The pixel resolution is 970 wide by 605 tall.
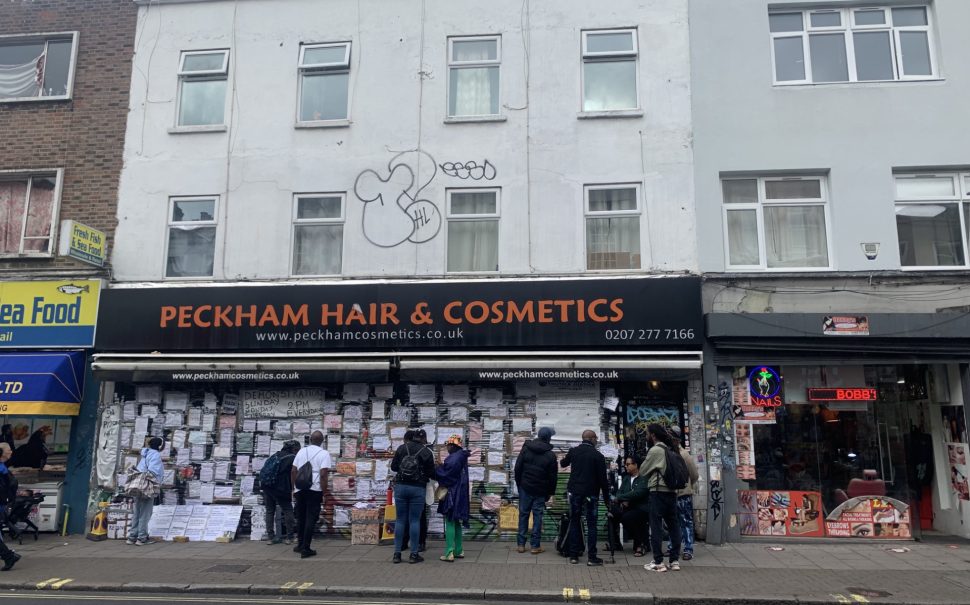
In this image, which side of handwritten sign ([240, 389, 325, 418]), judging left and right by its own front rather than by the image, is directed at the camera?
front

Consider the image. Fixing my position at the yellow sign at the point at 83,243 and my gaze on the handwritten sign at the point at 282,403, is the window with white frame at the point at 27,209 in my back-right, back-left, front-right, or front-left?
back-left

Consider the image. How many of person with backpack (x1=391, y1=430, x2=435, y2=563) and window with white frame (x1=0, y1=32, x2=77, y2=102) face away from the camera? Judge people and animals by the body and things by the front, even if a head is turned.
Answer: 1

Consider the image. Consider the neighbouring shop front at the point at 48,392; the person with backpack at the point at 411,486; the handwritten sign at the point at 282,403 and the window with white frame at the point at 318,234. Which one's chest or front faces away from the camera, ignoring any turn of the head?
the person with backpack

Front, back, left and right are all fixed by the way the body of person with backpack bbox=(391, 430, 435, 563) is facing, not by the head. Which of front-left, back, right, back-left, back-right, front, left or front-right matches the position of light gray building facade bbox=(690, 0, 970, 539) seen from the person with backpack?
right

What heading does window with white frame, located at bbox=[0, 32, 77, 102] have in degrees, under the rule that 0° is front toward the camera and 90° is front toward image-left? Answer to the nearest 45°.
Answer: approximately 0°

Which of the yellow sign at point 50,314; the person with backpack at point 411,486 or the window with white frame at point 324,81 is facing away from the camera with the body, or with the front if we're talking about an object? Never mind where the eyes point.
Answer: the person with backpack

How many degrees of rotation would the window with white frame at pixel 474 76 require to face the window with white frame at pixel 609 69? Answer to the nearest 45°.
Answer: approximately 90° to its left

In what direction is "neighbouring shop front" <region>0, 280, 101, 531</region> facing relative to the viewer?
toward the camera

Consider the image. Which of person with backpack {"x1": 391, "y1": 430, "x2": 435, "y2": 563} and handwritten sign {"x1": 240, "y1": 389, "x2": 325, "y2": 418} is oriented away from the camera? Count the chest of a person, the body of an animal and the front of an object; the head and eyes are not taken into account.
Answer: the person with backpack

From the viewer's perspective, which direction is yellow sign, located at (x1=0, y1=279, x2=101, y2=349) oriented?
toward the camera

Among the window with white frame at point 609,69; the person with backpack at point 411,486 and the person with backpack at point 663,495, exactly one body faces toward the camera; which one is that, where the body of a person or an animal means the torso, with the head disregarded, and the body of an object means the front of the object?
the window with white frame

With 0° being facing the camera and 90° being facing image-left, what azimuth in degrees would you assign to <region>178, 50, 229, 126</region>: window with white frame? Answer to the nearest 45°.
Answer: approximately 0°

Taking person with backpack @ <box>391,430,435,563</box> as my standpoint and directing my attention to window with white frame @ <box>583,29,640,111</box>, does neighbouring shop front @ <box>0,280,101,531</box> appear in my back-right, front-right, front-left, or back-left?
back-left

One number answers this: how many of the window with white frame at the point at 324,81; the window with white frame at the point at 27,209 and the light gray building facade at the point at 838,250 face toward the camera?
3
